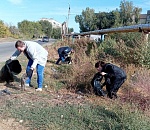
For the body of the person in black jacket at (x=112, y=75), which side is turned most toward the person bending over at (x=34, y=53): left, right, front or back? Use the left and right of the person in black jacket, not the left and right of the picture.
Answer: front

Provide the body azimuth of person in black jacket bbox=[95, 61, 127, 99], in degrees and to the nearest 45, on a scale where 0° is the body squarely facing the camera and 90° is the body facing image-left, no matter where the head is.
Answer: approximately 90°
